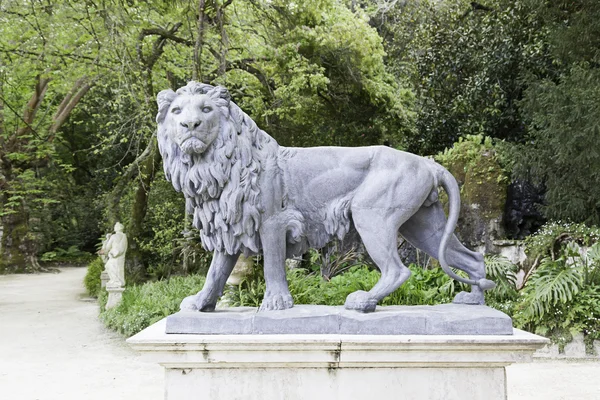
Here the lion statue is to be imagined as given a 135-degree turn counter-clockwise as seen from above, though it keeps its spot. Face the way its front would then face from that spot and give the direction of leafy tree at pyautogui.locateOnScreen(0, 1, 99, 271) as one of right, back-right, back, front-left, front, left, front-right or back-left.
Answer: back

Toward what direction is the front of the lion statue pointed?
to the viewer's left

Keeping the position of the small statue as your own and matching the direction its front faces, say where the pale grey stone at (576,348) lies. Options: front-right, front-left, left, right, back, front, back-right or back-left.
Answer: left

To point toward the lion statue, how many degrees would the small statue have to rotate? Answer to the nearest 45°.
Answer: approximately 45° to its left

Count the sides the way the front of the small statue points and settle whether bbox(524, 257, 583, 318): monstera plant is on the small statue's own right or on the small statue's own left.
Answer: on the small statue's own left

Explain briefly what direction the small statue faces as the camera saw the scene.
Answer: facing the viewer and to the left of the viewer

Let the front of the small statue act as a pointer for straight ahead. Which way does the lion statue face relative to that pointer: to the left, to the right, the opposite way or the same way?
to the right

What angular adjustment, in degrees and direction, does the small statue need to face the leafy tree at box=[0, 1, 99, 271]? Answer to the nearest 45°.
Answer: approximately 90° to its right

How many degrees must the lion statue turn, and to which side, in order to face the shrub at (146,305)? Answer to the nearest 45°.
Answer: approximately 45° to its right

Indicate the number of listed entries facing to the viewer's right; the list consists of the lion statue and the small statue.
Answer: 0

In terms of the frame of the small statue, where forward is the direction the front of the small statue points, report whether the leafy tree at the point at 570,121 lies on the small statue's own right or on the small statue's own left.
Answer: on the small statue's own left
